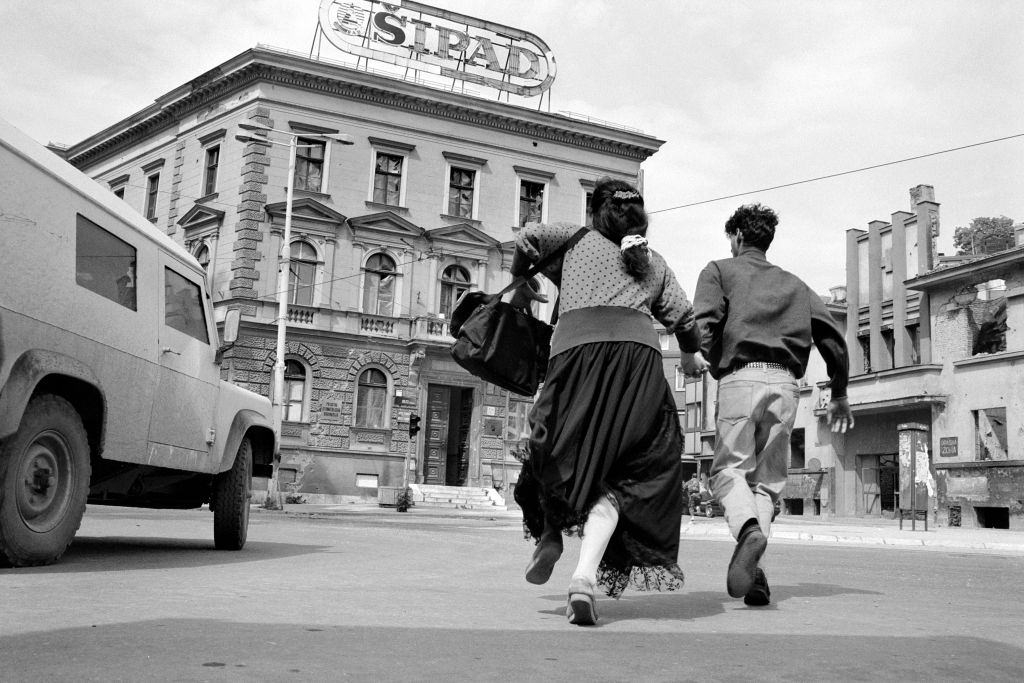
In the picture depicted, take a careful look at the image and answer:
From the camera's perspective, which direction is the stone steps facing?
toward the camera
